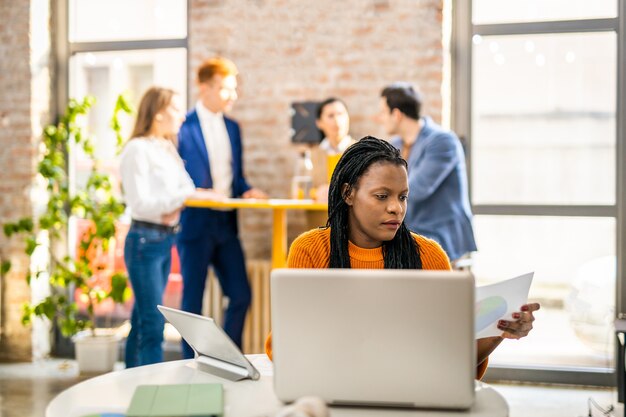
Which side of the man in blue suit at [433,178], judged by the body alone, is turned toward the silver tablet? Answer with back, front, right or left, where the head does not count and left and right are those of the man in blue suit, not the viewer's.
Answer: left

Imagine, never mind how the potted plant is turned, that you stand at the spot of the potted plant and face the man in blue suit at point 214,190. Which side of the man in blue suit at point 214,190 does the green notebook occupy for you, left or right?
right

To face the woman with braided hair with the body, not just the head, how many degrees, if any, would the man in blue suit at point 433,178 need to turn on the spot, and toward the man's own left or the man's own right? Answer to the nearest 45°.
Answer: approximately 90° to the man's own left

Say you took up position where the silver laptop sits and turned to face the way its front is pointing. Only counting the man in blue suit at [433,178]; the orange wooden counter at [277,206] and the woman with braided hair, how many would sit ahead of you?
3

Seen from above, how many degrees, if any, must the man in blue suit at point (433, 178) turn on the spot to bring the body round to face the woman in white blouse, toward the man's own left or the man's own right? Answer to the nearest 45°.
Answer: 0° — they already face them

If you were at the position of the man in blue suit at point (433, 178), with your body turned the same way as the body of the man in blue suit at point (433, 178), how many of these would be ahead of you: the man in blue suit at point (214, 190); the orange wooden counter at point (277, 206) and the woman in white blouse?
3

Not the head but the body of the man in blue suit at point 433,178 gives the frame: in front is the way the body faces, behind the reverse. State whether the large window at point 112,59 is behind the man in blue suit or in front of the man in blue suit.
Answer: in front

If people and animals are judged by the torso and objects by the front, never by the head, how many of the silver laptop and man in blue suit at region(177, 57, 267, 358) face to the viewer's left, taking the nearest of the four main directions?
0

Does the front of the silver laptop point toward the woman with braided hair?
yes

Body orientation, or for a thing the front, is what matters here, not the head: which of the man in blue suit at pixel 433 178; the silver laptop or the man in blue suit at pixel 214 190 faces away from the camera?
the silver laptop

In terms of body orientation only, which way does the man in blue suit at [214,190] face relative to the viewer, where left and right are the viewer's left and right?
facing the viewer and to the right of the viewer

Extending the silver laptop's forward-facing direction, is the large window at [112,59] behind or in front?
in front

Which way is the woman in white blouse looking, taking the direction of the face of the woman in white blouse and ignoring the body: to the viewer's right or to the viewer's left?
to the viewer's right

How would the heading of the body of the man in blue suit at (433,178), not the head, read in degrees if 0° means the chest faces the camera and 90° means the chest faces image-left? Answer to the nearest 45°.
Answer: approximately 90°

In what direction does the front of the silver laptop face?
away from the camera
